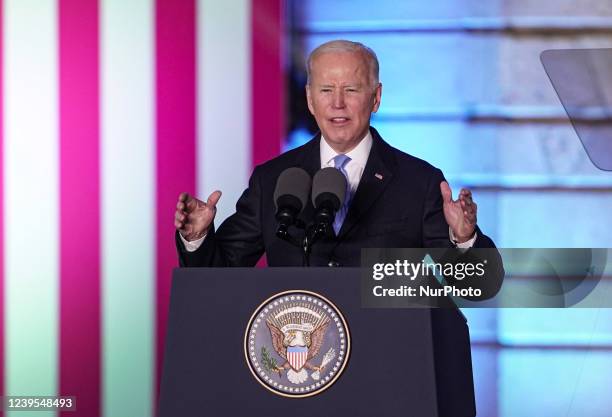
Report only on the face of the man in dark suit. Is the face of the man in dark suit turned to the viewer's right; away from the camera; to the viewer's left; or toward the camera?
toward the camera

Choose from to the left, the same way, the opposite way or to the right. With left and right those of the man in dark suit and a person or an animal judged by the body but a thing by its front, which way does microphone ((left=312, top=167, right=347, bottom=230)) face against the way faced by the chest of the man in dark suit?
the opposite way

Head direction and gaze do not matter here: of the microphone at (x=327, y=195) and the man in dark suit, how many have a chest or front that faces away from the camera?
1

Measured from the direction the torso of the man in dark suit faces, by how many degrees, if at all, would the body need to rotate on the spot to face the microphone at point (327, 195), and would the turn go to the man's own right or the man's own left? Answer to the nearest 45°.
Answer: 0° — they already face it

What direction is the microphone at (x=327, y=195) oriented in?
away from the camera

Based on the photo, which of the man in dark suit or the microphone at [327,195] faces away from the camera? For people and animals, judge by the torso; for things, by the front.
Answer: the microphone

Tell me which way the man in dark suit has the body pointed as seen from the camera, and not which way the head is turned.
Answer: toward the camera

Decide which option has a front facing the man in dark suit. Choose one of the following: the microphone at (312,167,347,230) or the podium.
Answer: the microphone

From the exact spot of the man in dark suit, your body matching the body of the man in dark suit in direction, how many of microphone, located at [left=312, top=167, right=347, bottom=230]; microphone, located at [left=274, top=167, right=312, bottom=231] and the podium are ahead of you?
3

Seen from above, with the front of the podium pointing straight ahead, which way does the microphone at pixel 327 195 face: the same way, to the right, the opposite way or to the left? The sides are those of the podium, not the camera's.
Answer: the opposite way

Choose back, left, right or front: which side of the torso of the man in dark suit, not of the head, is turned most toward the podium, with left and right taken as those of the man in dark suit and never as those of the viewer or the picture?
front

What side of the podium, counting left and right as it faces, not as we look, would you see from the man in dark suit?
back

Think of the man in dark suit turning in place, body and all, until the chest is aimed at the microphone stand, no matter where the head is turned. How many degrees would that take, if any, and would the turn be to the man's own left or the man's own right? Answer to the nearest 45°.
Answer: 0° — they already face it

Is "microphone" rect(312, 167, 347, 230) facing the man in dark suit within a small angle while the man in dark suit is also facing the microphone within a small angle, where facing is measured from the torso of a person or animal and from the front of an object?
yes
